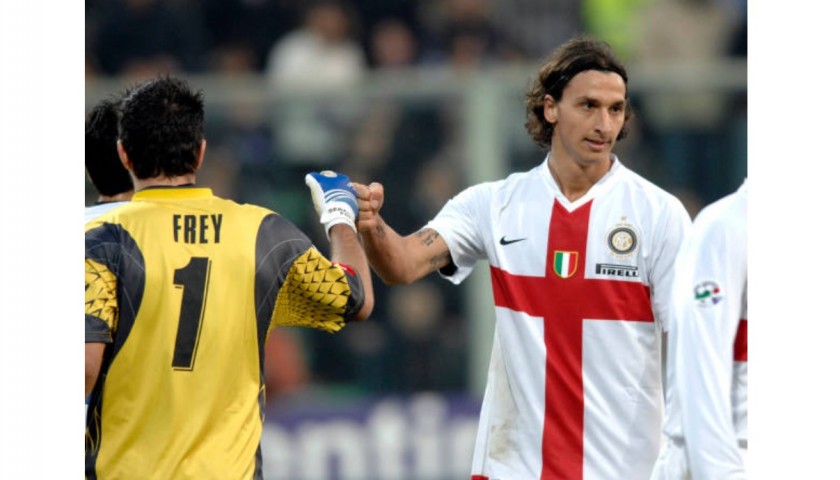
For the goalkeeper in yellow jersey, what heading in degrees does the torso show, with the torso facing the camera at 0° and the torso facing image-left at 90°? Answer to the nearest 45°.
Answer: approximately 180°

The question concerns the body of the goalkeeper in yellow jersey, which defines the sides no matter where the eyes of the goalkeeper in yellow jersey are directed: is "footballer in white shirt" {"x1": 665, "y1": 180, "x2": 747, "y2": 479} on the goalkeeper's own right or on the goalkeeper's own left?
on the goalkeeper's own right

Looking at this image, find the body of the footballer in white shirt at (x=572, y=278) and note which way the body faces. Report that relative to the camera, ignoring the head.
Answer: toward the camera

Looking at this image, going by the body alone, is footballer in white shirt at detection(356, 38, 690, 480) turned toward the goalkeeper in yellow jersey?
no

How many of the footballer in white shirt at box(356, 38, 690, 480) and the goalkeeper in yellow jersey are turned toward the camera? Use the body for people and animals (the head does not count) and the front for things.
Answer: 1

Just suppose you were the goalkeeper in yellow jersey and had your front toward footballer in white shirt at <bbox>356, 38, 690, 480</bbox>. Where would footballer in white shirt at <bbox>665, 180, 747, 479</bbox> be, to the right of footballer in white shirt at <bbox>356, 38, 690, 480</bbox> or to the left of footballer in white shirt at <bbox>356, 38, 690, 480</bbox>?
right

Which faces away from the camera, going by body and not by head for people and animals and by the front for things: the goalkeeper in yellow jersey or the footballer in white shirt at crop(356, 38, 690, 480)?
the goalkeeper in yellow jersey

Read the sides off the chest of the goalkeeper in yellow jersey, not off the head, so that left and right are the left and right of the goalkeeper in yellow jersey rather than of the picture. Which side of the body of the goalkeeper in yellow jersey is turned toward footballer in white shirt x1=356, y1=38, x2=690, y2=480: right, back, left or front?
right

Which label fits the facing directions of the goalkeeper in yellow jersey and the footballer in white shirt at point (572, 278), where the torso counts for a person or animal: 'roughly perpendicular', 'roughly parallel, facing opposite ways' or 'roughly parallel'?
roughly parallel, facing opposite ways
